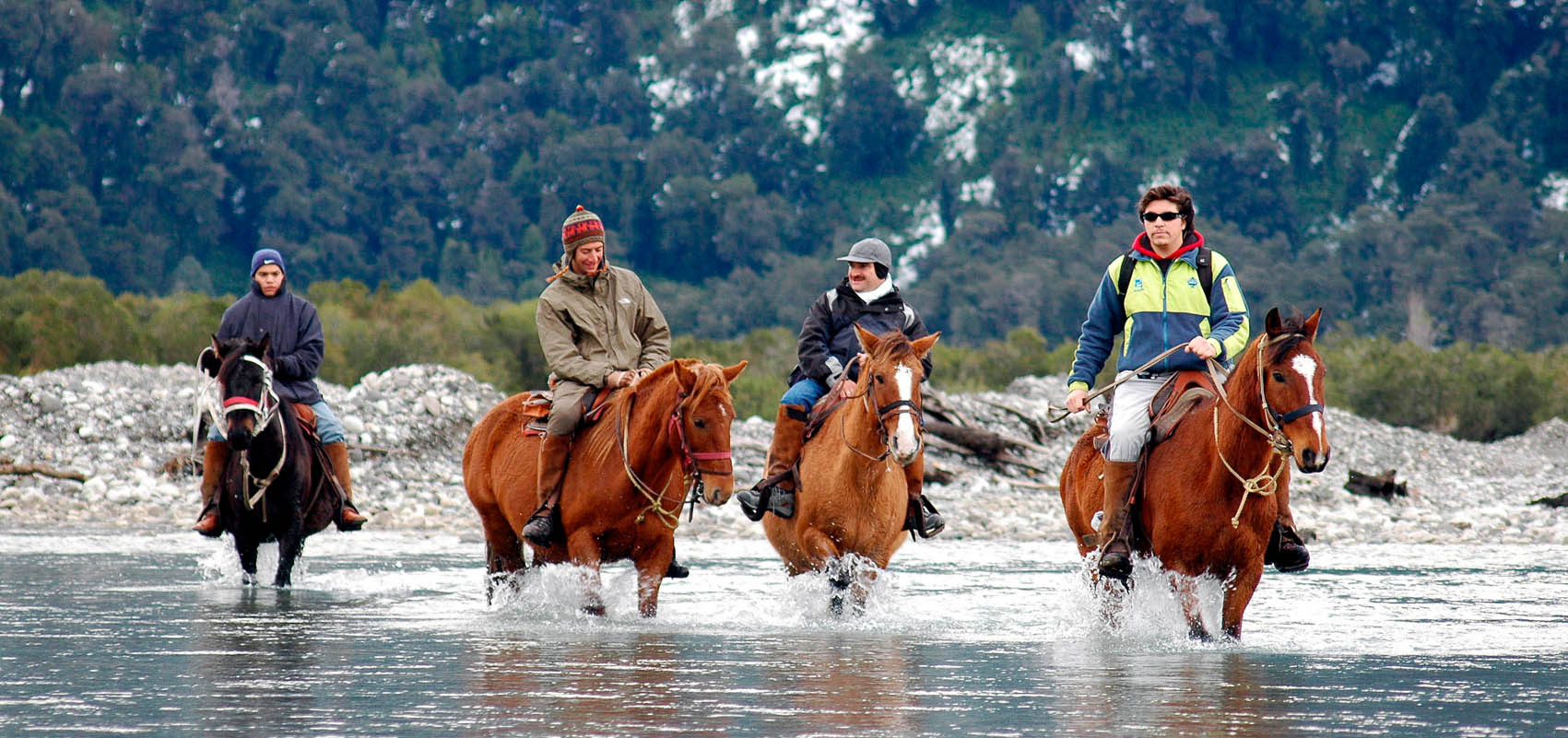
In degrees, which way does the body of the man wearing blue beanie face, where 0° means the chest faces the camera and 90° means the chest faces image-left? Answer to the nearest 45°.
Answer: approximately 0°

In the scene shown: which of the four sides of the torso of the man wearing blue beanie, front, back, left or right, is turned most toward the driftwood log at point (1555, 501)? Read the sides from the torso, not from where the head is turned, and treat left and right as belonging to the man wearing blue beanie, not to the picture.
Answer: left

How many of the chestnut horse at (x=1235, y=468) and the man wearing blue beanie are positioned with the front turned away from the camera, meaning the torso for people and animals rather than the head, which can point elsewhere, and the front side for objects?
0

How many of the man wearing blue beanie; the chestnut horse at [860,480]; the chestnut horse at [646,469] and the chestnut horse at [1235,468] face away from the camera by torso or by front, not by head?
0

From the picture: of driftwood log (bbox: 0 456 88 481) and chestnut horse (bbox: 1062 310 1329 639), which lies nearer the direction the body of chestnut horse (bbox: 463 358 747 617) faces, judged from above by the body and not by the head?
the chestnut horse

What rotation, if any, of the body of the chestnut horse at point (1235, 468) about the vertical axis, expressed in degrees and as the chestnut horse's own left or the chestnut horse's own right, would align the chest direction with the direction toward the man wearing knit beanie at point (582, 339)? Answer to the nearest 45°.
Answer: approximately 135° to the chestnut horse's own right

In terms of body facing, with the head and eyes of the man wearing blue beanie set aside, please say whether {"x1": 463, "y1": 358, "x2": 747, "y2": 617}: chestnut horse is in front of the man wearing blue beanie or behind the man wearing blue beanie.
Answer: in front

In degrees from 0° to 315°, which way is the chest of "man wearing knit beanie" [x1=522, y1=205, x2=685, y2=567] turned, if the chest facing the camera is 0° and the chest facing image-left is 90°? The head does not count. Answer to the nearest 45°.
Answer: approximately 315°

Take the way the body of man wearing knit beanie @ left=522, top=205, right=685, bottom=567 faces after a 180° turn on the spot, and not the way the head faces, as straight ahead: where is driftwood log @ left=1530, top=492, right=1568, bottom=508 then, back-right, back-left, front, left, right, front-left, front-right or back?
right

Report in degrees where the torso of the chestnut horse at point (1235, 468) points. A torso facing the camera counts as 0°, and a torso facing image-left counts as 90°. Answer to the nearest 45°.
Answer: approximately 315°

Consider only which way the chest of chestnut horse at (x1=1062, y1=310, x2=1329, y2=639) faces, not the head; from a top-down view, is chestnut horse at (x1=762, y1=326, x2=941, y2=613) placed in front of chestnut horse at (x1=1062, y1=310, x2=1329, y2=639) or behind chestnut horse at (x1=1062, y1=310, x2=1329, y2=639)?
behind

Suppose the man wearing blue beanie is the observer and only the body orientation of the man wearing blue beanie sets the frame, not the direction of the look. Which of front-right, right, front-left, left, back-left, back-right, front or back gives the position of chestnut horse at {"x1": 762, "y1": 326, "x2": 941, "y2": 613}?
front-left

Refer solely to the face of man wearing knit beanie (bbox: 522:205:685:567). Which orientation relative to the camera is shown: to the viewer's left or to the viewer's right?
to the viewer's right

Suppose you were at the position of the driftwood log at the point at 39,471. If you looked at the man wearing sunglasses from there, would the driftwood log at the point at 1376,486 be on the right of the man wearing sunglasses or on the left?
left

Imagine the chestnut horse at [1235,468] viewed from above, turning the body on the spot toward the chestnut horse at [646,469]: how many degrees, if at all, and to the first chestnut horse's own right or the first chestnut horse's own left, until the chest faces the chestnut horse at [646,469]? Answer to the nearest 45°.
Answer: approximately 135° to the first chestnut horse's own right
